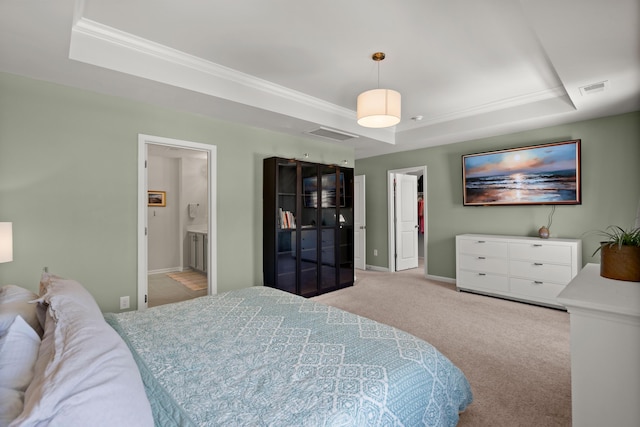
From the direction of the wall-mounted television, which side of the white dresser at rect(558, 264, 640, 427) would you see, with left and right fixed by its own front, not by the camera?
right

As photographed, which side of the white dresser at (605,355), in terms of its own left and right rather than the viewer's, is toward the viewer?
left

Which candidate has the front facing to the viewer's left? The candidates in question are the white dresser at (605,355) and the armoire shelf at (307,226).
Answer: the white dresser

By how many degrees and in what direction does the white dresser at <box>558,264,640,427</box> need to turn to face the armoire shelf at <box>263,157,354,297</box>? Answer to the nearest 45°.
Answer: approximately 45° to its right

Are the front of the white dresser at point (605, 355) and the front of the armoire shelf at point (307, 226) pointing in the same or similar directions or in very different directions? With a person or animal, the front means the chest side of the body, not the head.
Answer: very different directions

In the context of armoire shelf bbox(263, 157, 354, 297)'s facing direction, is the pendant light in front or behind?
in front

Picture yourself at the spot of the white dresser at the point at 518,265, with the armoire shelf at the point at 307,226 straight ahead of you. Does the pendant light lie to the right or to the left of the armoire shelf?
left

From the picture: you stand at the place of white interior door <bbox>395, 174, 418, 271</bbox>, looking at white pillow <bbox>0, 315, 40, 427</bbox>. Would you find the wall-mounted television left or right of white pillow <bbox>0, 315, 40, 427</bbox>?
left

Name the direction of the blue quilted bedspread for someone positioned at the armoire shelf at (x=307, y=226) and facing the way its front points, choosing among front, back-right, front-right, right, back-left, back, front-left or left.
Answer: front-right

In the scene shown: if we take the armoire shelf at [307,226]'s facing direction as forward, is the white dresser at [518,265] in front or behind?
in front

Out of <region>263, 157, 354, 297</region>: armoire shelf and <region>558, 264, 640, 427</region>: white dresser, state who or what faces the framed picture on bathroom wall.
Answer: the white dresser

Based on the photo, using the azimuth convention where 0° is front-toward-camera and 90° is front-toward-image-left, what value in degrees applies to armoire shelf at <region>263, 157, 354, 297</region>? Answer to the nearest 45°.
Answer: approximately 315°

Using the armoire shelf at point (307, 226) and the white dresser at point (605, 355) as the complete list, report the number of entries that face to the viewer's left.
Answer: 1

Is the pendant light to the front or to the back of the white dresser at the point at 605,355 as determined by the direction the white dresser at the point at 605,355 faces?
to the front

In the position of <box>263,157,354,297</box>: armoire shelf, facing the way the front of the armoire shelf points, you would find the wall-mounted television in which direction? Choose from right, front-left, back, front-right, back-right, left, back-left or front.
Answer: front-left
